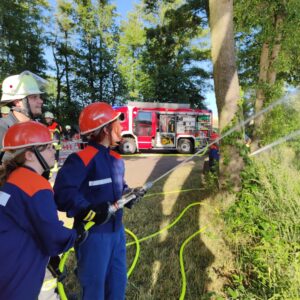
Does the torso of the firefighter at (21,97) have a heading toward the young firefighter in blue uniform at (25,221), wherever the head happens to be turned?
no

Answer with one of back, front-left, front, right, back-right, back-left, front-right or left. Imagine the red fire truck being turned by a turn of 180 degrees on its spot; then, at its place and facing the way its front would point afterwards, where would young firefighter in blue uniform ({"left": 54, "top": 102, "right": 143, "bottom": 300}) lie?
right

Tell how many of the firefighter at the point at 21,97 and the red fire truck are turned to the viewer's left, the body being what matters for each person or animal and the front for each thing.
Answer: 1

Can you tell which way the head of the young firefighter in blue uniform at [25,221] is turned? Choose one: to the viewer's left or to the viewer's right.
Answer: to the viewer's right

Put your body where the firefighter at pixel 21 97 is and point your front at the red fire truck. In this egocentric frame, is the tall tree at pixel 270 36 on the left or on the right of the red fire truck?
right

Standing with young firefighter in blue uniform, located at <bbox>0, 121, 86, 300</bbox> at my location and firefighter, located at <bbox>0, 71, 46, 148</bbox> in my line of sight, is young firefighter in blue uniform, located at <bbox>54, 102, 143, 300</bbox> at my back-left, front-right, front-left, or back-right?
front-right

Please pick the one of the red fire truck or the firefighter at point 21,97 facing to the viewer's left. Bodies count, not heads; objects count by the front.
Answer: the red fire truck

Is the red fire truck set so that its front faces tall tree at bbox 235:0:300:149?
no

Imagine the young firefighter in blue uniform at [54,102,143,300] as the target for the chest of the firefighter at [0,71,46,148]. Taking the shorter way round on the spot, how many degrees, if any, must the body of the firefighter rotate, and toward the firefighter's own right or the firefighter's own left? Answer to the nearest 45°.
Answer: approximately 45° to the firefighter's own right

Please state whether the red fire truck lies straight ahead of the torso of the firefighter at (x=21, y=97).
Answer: no

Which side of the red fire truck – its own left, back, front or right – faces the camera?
left

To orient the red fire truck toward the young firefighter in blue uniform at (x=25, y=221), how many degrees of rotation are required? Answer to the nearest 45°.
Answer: approximately 90° to its left

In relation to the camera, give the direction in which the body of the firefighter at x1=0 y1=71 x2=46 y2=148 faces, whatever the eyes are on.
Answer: to the viewer's right

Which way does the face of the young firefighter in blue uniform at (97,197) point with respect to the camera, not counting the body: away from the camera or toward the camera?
away from the camera

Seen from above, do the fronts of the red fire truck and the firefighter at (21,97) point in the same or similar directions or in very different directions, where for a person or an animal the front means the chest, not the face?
very different directions
